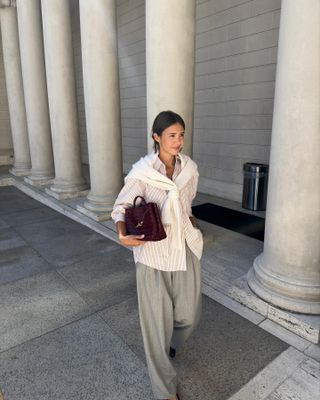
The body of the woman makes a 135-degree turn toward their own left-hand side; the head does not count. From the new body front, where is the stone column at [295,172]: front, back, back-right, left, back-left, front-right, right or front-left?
front-right

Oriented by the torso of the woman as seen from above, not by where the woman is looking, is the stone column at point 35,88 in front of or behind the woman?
behind

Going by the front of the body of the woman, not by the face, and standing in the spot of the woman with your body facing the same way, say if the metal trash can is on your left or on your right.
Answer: on your left

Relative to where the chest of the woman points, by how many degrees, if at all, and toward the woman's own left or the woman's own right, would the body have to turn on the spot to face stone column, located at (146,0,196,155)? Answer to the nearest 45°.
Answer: approximately 135° to the woman's own left

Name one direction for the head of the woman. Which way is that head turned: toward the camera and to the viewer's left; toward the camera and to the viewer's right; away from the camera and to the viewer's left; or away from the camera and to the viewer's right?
toward the camera and to the viewer's right

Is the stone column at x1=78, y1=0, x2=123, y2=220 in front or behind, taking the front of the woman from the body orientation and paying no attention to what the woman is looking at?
behind

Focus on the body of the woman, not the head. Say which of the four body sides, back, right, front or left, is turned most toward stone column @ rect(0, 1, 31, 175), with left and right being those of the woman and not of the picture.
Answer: back

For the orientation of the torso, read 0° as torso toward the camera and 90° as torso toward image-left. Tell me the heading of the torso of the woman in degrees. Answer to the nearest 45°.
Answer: approximately 315°

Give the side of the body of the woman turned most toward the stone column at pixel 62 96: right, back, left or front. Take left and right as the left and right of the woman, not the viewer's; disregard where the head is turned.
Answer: back
